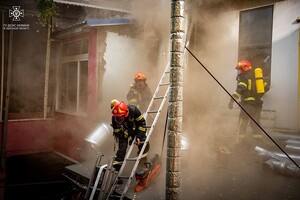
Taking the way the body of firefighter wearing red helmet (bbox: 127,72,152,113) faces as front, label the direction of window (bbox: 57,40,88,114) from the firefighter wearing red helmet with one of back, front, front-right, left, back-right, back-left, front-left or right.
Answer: back-right

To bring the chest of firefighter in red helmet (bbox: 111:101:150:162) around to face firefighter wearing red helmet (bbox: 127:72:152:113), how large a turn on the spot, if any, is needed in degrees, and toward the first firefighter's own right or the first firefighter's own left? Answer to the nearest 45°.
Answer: approximately 135° to the first firefighter's own right

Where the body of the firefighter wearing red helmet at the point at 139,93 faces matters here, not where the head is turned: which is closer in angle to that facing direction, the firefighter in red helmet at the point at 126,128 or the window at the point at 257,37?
the firefighter in red helmet

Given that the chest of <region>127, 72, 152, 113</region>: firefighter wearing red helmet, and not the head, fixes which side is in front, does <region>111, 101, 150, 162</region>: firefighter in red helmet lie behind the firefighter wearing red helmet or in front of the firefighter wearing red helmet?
in front

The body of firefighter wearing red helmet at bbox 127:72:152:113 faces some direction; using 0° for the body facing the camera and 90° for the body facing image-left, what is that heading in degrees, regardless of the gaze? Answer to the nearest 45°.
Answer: approximately 0°

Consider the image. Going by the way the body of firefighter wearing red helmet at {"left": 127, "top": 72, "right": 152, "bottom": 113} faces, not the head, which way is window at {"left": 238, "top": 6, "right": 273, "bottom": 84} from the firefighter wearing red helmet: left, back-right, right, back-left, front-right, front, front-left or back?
left

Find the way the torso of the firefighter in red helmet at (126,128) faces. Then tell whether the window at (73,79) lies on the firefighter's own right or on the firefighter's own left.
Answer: on the firefighter's own right

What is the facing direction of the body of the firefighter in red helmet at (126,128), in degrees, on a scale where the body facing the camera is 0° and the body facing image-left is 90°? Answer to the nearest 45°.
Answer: approximately 45°

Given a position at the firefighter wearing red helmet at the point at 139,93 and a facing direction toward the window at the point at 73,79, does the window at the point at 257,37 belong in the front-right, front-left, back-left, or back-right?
back-right
